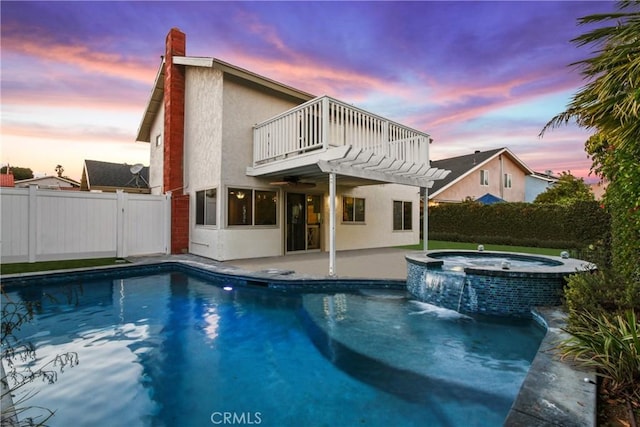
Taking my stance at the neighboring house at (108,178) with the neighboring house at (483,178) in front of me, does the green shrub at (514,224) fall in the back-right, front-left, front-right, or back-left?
front-right

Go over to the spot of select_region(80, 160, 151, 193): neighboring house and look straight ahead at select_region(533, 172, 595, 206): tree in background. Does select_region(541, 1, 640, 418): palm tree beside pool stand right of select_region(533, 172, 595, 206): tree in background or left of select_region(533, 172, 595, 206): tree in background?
right
